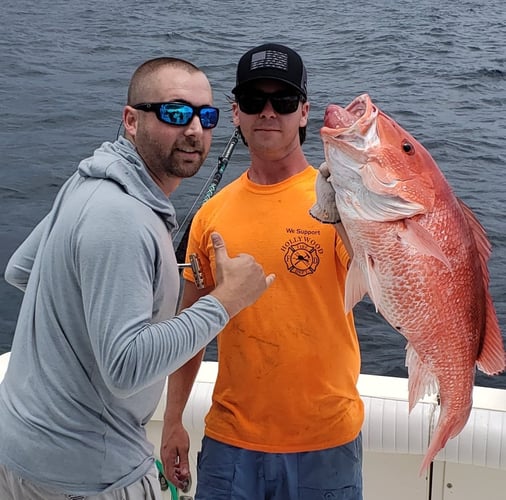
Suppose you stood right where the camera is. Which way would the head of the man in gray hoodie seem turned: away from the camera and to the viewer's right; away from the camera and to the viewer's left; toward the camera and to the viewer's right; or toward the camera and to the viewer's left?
toward the camera and to the viewer's right

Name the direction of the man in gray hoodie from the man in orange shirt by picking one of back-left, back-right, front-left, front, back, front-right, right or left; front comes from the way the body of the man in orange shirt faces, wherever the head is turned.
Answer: front-right

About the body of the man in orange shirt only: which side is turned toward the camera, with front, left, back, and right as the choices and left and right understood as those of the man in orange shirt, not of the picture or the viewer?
front

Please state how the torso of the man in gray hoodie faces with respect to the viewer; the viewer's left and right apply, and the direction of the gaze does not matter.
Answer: facing to the right of the viewer
